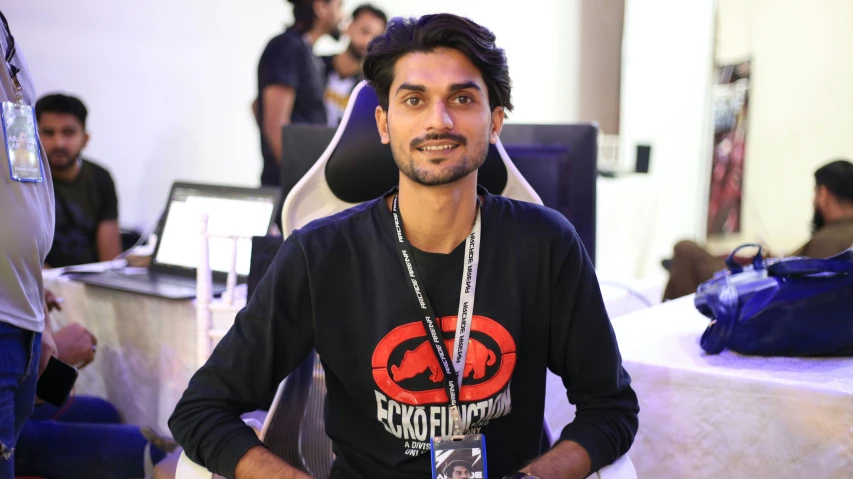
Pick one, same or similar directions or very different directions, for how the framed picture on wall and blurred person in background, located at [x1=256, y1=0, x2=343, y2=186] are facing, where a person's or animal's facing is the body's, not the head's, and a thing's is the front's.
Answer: very different directions

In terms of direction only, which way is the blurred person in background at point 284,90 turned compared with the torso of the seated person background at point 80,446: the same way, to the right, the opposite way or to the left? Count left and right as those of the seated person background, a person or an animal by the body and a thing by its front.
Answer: the same way

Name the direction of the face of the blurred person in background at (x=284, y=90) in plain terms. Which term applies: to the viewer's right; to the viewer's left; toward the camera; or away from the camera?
to the viewer's right

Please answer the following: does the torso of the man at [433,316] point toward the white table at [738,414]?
no

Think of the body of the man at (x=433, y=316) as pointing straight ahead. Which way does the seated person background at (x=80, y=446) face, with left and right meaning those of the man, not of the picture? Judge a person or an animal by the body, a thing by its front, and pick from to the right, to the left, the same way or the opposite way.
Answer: to the left

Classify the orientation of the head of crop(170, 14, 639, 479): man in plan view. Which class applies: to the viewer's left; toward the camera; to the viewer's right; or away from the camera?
toward the camera

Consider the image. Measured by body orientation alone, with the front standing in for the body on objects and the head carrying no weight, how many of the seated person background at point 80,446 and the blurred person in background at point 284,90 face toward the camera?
0

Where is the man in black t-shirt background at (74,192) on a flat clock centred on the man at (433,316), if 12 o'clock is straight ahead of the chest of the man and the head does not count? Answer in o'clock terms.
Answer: The man in black t-shirt background is roughly at 5 o'clock from the man.

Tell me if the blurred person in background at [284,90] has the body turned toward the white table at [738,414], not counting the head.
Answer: no

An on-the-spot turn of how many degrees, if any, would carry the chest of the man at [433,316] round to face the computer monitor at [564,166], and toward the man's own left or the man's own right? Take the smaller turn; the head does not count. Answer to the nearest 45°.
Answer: approximately 135° to the man's own left

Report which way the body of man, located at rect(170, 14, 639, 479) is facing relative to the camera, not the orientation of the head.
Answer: toward the camera

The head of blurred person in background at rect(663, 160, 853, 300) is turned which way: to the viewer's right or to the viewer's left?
to the viewer's left

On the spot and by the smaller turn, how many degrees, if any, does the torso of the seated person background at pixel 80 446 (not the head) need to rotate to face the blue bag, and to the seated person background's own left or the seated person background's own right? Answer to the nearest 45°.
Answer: approximately 45° to the seated person background's own right

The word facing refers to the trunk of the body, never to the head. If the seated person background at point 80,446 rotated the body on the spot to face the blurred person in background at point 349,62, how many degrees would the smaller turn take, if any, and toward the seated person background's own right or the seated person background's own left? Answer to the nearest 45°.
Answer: approximately 45° to the seated person background's own left

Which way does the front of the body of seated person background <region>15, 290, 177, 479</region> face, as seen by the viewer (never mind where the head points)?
to the viewer's right

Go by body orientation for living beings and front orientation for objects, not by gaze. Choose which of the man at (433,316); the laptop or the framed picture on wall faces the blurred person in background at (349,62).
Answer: the framed picture on wall

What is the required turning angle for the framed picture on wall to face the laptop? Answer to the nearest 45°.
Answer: approximately 45° to its left

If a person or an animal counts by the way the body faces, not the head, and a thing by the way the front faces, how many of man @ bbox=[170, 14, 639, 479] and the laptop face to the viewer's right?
0

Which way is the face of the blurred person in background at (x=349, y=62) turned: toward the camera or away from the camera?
toward the camera

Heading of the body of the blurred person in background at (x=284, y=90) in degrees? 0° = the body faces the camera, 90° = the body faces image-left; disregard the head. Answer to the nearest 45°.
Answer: approximately 270°
